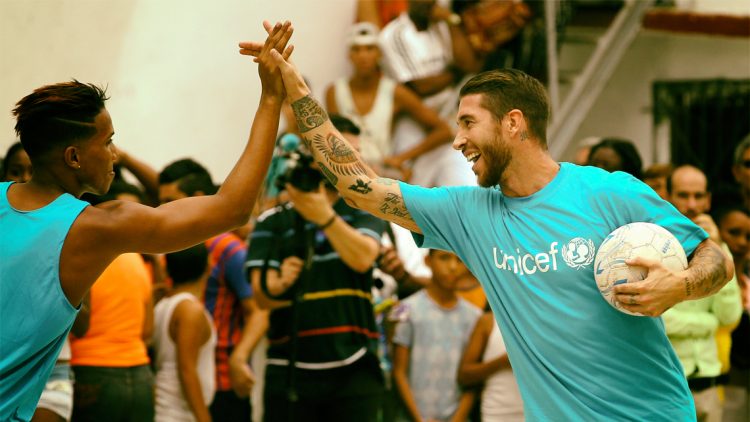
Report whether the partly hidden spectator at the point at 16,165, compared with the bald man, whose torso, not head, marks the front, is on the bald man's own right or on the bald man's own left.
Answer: on the bald man's own right

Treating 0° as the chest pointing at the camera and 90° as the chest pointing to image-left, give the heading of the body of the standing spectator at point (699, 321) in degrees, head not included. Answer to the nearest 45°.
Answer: approximately 0°

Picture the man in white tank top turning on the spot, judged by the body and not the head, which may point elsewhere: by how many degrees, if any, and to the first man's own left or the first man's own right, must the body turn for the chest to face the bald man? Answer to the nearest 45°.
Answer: approximately 45° to the first man's own left

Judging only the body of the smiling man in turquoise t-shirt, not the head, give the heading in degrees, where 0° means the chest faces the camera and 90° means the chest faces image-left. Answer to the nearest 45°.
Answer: approximately 45°

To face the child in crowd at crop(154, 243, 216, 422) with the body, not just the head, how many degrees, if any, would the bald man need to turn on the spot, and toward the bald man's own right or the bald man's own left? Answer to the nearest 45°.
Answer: approximately 45° to the bald man's own right

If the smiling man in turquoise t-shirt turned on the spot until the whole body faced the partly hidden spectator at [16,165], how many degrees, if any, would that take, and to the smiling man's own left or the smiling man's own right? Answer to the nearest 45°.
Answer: approximately 45° to the smiling man's own right

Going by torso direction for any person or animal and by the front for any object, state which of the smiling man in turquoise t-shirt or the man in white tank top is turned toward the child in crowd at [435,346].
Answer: the man in white tank top

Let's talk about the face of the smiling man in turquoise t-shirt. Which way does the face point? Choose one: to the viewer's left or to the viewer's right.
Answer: to the viewer's left

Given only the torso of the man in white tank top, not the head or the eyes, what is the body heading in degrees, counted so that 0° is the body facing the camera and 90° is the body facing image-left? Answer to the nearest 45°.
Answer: approximately 0°
